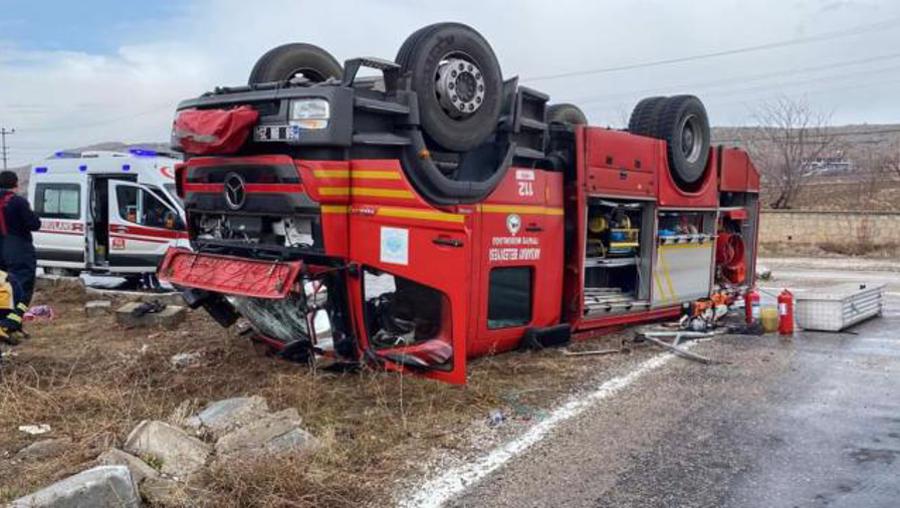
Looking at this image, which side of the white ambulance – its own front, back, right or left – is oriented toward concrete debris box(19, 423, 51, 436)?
right

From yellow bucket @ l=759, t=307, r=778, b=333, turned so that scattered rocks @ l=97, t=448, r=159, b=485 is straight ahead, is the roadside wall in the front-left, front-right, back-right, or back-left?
back-right

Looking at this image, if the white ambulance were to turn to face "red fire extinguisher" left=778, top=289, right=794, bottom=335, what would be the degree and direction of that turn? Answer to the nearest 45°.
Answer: approximately 45° to its right

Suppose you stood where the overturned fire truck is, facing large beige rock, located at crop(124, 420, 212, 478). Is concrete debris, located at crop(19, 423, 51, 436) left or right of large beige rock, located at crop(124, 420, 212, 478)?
right

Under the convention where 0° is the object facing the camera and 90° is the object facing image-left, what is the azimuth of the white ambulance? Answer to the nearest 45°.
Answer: approximately 270°

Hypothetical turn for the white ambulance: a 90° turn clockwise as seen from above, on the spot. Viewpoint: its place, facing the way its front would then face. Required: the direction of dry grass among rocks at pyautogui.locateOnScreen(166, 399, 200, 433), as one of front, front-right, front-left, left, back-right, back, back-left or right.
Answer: front

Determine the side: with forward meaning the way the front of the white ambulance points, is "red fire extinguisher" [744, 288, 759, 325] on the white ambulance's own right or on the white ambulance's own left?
on the white ambulance's own right

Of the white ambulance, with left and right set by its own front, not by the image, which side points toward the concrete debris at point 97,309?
right

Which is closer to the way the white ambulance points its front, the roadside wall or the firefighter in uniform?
the roadside wall

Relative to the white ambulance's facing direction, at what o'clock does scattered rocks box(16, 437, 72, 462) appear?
The scattered rocks is roughly at 3 o'clock from the white ambulance.
